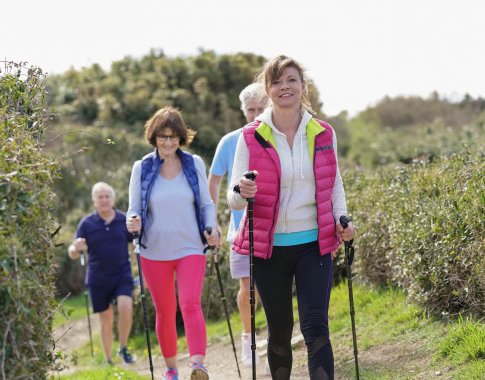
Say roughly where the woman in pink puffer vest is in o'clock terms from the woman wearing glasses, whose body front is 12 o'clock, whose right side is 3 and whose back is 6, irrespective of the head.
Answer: The woman in pink puffer vest is roughly at 11 o'clock from the woman wearing glasses.

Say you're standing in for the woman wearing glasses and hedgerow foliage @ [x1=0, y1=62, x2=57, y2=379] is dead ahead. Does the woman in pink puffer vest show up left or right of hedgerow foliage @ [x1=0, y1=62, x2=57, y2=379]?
left

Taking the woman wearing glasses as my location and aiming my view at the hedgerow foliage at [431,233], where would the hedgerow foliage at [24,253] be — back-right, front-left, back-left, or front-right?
back-right

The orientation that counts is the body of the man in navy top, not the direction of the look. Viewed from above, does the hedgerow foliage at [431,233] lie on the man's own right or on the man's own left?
on the man's own left

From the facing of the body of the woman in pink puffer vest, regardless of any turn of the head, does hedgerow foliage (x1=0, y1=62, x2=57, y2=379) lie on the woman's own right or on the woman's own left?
on the woman's own right

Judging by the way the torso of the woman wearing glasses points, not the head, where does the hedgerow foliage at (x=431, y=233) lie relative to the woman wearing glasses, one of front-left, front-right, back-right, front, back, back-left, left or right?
left

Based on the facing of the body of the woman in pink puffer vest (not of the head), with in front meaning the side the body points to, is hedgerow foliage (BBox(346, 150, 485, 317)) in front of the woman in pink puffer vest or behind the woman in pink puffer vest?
behind

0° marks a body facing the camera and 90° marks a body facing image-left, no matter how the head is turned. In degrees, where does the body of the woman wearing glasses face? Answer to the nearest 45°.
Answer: approximately 0°

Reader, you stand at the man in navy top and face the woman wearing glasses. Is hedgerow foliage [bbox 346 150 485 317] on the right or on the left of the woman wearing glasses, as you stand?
left
